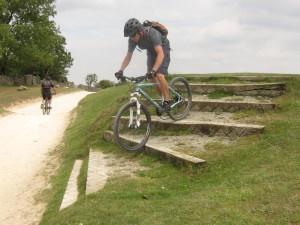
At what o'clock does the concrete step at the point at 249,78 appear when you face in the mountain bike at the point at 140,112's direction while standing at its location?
The concrete step is roughly at 6 o'clock from the mountain bike.

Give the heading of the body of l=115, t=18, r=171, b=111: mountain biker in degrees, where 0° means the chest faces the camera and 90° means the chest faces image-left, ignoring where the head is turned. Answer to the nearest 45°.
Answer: approximately 45°

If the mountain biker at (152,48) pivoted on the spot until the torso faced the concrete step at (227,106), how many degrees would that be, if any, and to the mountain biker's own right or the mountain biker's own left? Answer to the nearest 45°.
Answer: approximately 180°

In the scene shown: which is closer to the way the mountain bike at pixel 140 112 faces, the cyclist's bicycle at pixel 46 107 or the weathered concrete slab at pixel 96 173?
the weathered concrete slab

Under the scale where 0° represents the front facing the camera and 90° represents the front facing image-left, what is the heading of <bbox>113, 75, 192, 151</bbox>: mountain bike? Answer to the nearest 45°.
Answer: approximately 45°

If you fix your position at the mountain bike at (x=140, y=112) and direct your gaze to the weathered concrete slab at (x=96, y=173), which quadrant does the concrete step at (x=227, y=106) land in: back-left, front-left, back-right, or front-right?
back-left

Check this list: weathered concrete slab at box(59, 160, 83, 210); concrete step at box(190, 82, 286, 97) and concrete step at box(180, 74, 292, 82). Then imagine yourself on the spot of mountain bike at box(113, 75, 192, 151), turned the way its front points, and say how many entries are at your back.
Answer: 2

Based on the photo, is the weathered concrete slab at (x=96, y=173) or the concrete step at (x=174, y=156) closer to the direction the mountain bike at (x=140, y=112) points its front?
the weathered concrete slab

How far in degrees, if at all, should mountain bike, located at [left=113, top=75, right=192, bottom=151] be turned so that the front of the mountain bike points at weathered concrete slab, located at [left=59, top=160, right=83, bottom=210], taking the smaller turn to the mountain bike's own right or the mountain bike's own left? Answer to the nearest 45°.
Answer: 0° — it already faces it

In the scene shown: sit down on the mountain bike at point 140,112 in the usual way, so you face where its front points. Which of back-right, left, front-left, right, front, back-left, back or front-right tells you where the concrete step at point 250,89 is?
back

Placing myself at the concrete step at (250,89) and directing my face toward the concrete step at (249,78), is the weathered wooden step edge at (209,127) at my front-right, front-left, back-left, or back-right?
back-left

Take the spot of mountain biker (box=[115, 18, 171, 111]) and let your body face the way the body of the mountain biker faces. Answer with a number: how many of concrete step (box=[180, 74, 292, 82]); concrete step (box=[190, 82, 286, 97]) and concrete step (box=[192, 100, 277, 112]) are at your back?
3
